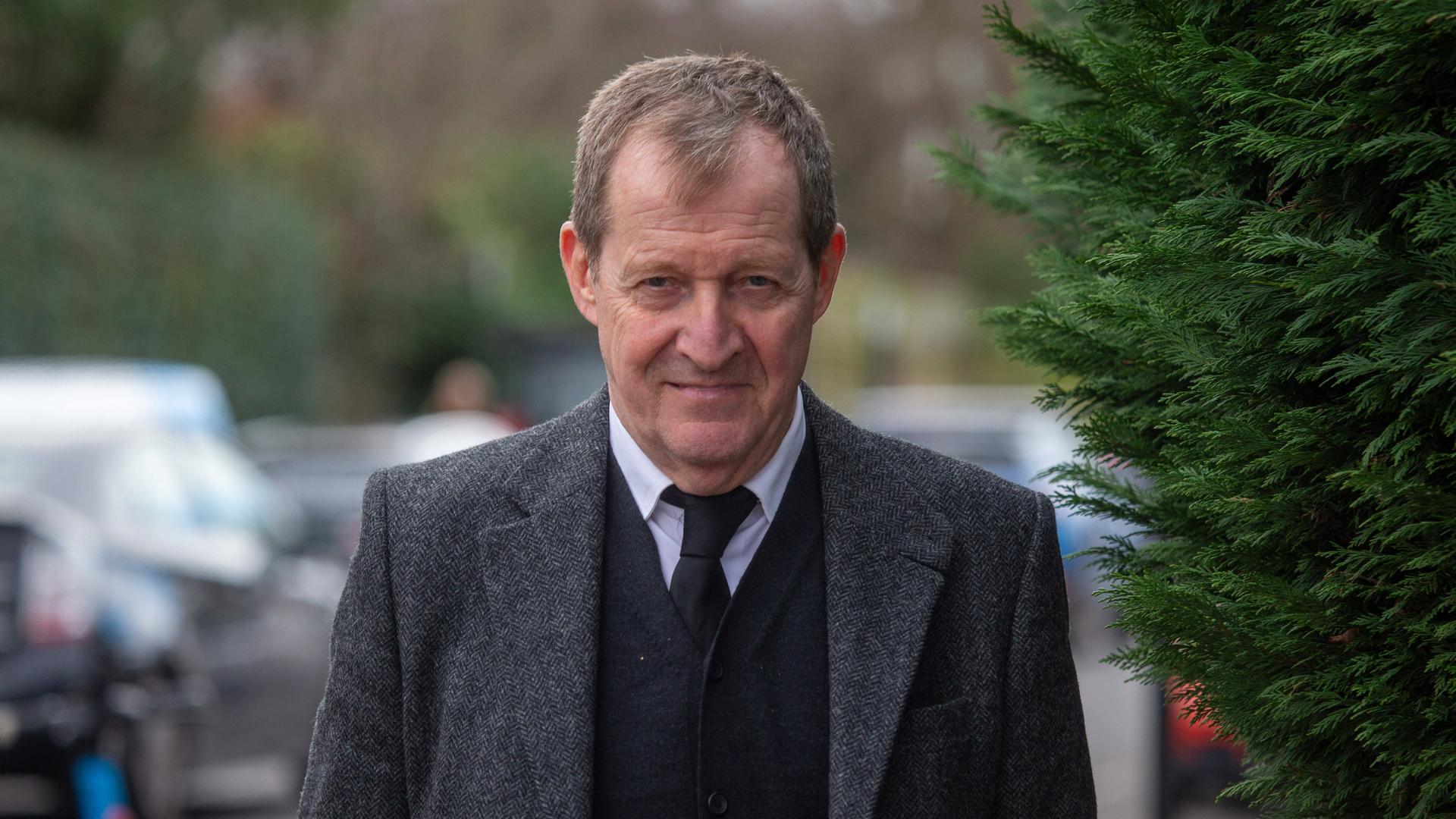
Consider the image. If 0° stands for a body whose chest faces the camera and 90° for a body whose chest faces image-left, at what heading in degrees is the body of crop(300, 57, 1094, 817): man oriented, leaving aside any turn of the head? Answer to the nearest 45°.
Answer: approximately 0°

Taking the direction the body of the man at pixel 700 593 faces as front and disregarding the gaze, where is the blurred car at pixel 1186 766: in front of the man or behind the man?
behind
